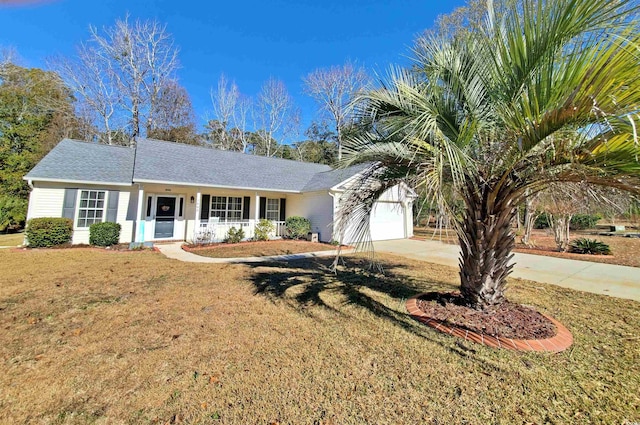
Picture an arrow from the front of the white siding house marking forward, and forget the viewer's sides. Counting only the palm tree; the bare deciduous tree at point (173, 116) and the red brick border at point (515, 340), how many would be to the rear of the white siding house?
1

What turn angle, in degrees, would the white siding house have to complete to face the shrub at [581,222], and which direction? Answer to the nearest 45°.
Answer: approximately 90° to its left

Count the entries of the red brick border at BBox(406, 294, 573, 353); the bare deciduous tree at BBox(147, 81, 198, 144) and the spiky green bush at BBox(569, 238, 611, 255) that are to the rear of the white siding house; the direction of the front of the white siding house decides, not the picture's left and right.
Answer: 1

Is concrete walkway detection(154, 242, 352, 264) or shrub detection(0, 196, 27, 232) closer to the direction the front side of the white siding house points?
the concrete walkway

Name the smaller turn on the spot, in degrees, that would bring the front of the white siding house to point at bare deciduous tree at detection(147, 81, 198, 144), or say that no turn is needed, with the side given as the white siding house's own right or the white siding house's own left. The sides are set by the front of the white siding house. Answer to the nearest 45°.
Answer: approximately 180°

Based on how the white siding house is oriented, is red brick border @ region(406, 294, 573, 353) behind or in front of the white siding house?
in front

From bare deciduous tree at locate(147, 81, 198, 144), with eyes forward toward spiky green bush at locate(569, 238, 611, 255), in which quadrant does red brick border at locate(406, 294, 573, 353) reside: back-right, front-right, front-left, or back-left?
front-right

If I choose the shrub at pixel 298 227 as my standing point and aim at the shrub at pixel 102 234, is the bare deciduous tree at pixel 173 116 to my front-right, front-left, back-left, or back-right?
front-right

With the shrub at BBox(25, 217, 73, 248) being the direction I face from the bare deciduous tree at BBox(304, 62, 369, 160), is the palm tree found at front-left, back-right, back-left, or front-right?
front-left

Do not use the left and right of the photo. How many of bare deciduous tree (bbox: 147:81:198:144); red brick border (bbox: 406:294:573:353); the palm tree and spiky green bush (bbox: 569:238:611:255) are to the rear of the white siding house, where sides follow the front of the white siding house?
1

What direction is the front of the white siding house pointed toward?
toward the camera

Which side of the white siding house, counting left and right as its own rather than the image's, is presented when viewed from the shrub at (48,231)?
right

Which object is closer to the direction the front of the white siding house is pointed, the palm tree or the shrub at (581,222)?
the palm tree
